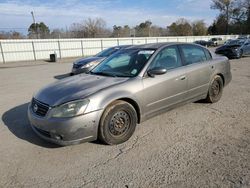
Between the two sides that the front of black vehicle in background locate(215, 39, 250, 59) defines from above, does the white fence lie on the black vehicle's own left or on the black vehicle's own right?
on the black vehicle's own right

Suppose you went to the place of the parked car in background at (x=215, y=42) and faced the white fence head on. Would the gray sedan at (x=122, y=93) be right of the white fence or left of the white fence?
left

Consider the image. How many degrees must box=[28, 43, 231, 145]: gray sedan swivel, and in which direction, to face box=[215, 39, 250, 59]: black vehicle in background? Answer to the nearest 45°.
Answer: approximately 180°

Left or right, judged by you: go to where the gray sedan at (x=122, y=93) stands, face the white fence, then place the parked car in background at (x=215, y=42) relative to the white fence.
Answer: right

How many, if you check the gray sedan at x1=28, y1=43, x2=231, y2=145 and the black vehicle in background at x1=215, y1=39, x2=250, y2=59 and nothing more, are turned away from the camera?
0

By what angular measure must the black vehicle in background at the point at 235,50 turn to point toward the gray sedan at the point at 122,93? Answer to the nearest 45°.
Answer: approximately 45° to its left

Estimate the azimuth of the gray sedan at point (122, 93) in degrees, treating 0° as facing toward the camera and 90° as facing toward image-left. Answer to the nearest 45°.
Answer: approximately 45°

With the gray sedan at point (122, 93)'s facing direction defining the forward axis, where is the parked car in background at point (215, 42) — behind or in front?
behind
